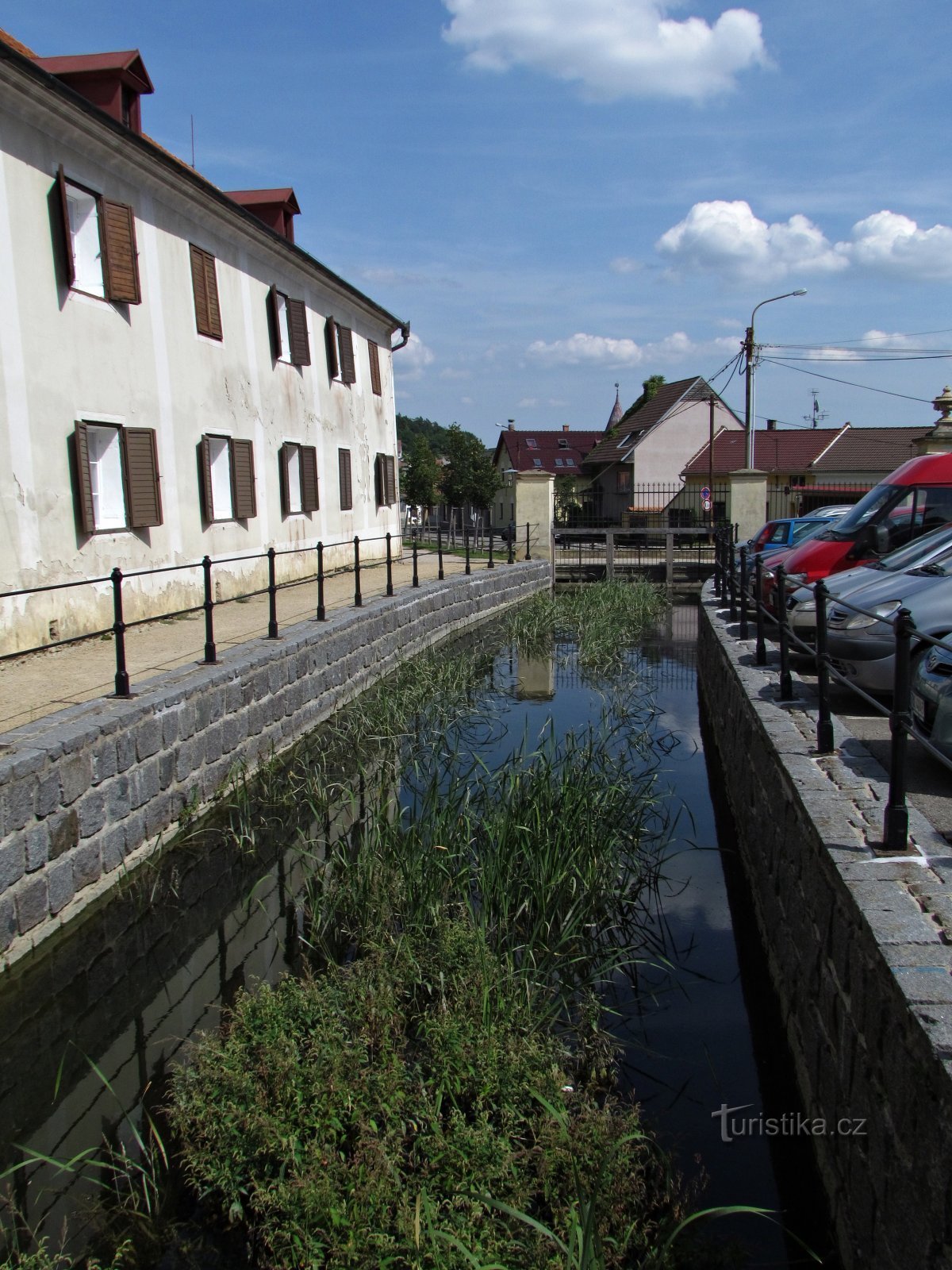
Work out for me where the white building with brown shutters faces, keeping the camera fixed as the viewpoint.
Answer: facing the viewer and to the right of the viewer

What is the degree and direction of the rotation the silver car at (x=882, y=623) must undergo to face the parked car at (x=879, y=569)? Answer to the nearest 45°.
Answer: approximately 135° to its right

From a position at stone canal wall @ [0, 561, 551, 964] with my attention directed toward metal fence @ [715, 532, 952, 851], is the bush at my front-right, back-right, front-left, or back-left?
front-right

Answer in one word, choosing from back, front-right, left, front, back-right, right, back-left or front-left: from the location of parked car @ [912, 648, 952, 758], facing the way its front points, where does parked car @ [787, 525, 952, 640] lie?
back-right

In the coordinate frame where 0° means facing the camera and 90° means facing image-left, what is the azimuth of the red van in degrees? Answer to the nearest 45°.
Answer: approximately 45°

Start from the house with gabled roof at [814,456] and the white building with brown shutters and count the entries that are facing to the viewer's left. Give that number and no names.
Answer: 0

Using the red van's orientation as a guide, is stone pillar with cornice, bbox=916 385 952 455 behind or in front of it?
behind

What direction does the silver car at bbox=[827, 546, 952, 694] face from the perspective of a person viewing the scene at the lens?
facing the viewer and to the left of the viewer

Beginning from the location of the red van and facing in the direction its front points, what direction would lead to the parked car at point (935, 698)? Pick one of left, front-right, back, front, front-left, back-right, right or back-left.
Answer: front-left

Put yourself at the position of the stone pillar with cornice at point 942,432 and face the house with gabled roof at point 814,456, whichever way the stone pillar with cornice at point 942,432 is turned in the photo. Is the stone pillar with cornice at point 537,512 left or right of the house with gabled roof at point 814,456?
left

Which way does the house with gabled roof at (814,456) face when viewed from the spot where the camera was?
facing the viewer

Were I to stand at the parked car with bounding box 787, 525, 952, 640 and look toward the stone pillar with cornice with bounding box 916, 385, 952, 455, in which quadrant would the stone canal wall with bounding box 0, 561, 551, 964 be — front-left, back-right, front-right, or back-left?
back-left

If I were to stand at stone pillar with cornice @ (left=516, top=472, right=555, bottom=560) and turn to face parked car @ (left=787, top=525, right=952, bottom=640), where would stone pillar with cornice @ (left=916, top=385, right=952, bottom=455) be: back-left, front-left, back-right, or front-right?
front-left

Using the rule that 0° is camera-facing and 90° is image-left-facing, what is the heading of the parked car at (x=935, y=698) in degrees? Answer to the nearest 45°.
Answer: approximately 45°

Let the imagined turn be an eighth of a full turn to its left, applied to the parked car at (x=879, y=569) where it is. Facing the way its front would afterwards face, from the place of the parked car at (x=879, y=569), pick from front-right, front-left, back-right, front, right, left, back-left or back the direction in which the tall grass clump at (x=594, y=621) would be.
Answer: back-right

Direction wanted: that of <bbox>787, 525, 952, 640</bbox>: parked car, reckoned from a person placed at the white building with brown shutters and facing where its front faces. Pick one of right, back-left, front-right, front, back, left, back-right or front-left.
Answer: front
